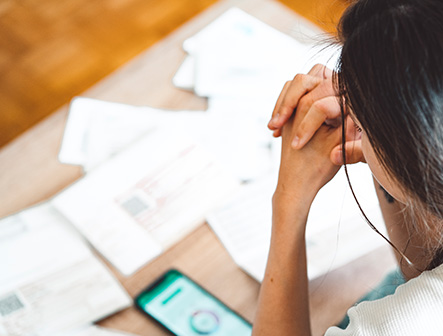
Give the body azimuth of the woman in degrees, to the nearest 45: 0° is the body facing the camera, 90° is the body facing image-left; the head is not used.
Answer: approximately 135°

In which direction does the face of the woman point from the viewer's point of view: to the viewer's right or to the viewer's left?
to the viewer's left
